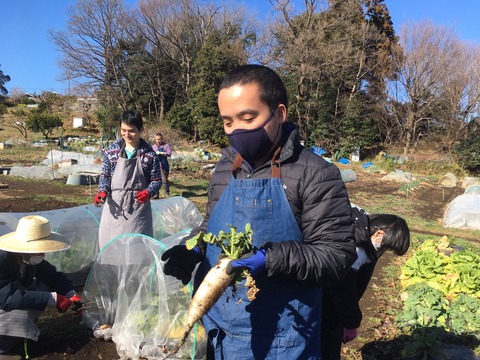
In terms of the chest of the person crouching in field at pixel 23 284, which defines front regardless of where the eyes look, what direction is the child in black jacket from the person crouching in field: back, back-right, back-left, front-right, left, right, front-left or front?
front

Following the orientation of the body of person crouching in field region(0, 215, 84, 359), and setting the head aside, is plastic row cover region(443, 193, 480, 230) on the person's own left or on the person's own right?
on the person's own left

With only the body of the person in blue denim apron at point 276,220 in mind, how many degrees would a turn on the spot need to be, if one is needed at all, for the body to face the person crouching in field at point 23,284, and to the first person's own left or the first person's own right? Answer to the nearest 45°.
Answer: approximately 90° to the first person's own right

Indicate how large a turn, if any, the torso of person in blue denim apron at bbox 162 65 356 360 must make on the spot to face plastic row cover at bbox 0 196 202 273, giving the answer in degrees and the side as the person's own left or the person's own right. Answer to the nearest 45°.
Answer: approximately 90° to the person's own right

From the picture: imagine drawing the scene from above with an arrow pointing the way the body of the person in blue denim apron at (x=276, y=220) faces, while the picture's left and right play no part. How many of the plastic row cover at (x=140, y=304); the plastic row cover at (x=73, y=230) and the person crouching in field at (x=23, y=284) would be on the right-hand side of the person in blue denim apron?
3

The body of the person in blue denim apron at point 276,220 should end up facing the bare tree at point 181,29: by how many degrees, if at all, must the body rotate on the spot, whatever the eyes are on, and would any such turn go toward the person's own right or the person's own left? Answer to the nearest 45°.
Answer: approximately 135° to the person's own right

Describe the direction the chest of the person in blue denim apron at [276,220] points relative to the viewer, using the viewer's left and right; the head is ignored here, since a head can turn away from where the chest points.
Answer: facing the viewer and to the left of the viewer
